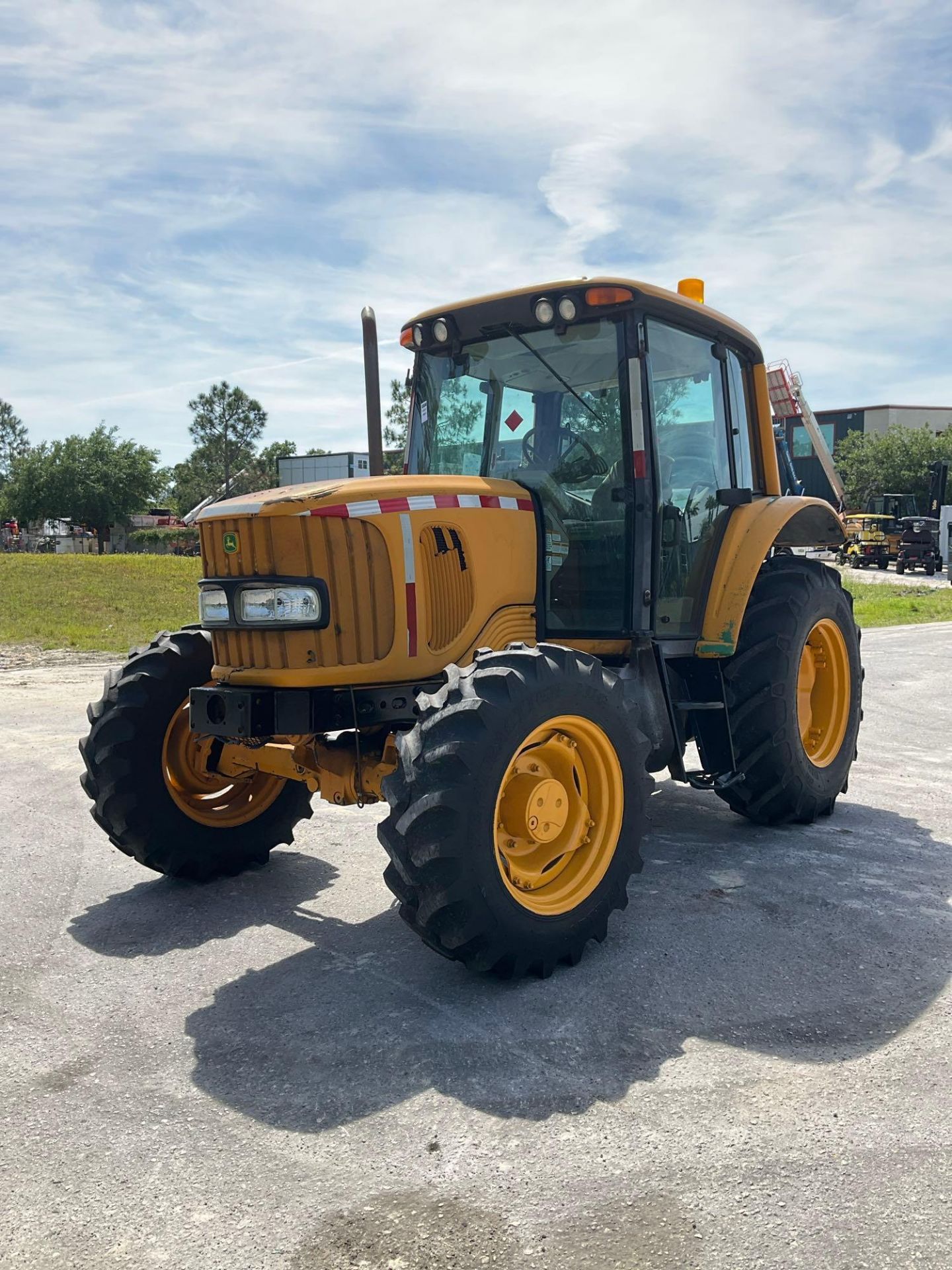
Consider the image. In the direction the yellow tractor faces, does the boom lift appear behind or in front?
behind

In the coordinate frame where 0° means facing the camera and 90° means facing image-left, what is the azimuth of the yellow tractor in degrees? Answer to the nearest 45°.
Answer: approximately 45°
